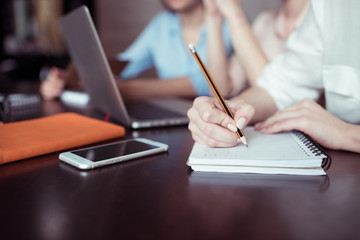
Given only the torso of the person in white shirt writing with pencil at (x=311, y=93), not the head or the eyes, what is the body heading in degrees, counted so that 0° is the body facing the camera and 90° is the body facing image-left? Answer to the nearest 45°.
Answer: approximately 45°

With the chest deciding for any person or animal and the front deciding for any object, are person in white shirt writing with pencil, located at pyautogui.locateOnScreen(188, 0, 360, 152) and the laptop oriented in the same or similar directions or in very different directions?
very different directions

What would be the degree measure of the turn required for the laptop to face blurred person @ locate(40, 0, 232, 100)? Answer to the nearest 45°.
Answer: approximately 45° to its left

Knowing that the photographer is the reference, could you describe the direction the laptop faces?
facing away from the viewer and to the right of the viewer

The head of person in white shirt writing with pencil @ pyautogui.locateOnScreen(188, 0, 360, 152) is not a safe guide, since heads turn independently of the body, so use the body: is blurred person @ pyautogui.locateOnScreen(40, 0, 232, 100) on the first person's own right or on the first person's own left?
on the first person's own right
